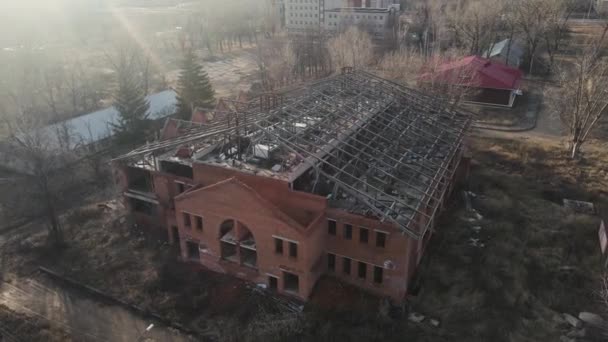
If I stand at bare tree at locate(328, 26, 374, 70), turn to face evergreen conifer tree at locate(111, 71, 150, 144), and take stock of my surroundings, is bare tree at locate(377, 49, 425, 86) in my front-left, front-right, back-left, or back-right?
back-left

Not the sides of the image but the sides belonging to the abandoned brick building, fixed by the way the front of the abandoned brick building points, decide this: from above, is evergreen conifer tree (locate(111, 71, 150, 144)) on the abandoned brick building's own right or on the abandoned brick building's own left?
on the abandoned brick building's own right

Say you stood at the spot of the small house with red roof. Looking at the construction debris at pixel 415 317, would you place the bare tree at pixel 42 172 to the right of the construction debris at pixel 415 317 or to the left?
right

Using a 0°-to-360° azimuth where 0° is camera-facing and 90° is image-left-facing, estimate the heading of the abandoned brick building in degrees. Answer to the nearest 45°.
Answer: approximately 45°

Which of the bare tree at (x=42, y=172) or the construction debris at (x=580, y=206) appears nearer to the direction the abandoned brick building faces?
the bare tree

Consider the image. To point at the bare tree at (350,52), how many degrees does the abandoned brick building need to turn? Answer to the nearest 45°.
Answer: approximately 135° to its right

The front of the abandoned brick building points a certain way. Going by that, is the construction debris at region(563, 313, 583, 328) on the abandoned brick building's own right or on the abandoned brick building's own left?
on the abandoned brick building's own left

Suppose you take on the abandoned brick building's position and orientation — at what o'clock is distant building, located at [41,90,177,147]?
The distant building is roughly at 3 o'clock from the abandoned brick building.

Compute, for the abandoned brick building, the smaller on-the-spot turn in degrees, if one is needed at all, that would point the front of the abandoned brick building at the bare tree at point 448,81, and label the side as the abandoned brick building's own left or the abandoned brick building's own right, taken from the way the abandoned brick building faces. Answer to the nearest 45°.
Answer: approximately 180°

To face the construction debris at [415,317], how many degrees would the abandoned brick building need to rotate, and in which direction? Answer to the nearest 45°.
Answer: approximately 90° to its left
